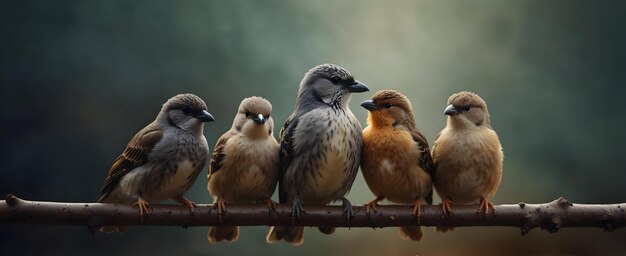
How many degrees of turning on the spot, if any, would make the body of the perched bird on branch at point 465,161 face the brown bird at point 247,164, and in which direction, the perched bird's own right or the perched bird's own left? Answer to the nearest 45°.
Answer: approximately 90° to the perched bird's own right

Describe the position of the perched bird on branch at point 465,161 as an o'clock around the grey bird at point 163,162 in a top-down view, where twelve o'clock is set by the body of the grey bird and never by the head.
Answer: The perched bird on branch is roughly at 11 o'clock from the grey bird.

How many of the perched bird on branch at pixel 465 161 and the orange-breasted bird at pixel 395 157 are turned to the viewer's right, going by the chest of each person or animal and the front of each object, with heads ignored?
0

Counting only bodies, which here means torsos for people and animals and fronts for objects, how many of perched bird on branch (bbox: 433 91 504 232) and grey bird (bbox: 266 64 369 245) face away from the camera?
0

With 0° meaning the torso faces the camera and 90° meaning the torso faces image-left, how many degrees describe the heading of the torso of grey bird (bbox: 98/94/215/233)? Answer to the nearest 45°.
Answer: approximately 315°

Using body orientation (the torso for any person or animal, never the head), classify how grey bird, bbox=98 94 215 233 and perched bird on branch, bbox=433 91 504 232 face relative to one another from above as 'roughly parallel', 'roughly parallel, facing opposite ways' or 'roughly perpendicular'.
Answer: roughly perpendicular

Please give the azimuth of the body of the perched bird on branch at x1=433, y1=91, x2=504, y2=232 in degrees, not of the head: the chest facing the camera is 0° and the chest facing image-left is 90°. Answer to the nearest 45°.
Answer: approximately 0°

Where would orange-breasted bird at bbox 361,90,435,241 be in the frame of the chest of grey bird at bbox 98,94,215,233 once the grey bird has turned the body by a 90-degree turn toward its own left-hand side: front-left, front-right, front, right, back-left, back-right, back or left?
front-right
